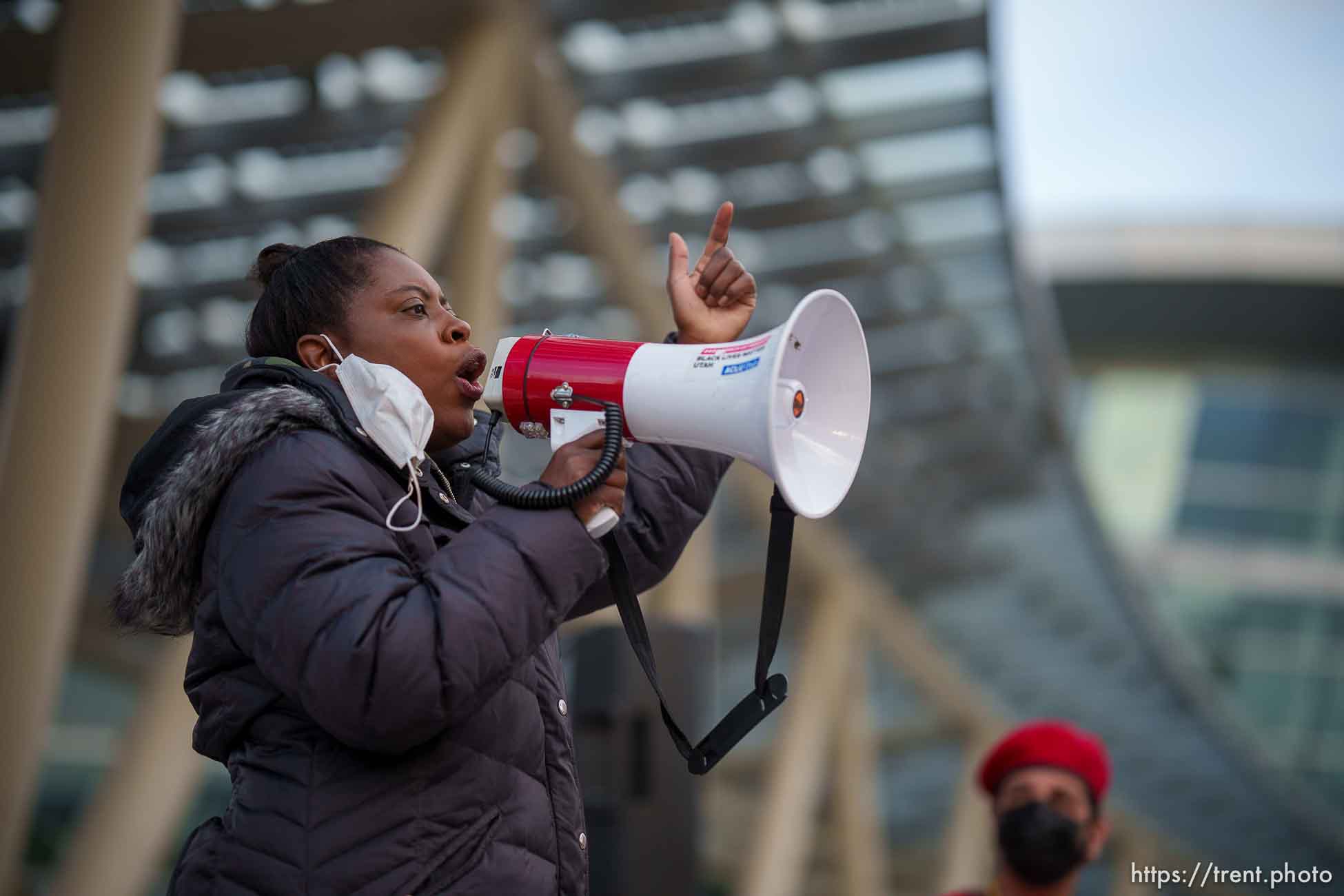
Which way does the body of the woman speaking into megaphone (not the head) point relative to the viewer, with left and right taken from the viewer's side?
facing to the right of the viewer
